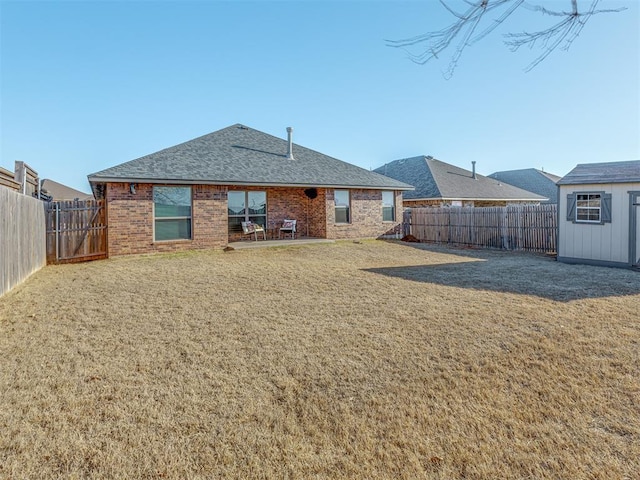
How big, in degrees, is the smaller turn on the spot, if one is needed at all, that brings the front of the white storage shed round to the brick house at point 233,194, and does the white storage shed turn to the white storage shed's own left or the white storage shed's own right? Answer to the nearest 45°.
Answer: approximately 90° to the white storage shed's own right

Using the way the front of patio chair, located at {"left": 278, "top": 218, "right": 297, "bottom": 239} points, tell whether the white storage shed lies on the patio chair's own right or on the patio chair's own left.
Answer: on the patio chair's own left

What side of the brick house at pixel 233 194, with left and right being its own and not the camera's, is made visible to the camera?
back

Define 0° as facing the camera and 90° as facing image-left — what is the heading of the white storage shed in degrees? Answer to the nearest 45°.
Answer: approximately 0°

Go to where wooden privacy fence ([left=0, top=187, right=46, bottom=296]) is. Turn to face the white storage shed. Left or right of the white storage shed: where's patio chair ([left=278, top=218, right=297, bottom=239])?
left

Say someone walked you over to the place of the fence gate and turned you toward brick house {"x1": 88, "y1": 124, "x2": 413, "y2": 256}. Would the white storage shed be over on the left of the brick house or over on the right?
right

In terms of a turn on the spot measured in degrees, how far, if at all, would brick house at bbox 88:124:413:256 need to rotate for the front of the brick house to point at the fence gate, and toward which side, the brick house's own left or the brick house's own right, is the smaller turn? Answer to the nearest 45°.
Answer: approximately 135° to the brick house's own left

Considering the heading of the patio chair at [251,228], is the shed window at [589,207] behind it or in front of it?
in front

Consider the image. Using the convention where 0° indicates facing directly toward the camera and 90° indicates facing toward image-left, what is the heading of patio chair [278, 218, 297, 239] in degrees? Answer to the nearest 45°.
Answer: approximately 45°
